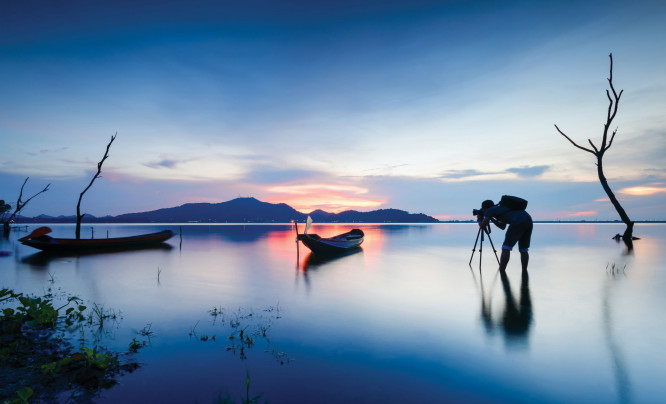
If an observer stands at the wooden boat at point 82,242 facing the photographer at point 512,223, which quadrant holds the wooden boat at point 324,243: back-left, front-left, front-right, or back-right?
front-left

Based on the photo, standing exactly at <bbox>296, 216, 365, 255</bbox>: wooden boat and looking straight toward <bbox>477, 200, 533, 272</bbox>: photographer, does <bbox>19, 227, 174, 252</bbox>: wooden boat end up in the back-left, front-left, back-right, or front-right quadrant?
back-right

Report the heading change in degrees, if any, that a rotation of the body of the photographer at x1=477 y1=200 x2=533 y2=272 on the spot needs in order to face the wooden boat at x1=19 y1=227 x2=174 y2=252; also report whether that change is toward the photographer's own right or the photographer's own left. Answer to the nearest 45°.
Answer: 0° — they already face it

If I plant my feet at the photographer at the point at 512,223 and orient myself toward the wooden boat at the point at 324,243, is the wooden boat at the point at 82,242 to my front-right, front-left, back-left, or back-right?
front-left

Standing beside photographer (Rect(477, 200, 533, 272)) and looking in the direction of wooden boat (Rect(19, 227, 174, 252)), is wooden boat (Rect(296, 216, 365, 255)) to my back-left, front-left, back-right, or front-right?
front-right

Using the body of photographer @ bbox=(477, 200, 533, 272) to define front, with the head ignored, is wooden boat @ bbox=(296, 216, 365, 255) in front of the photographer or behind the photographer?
in front

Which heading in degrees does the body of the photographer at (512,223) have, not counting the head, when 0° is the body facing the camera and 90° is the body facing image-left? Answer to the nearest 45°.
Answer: approximately 90°
